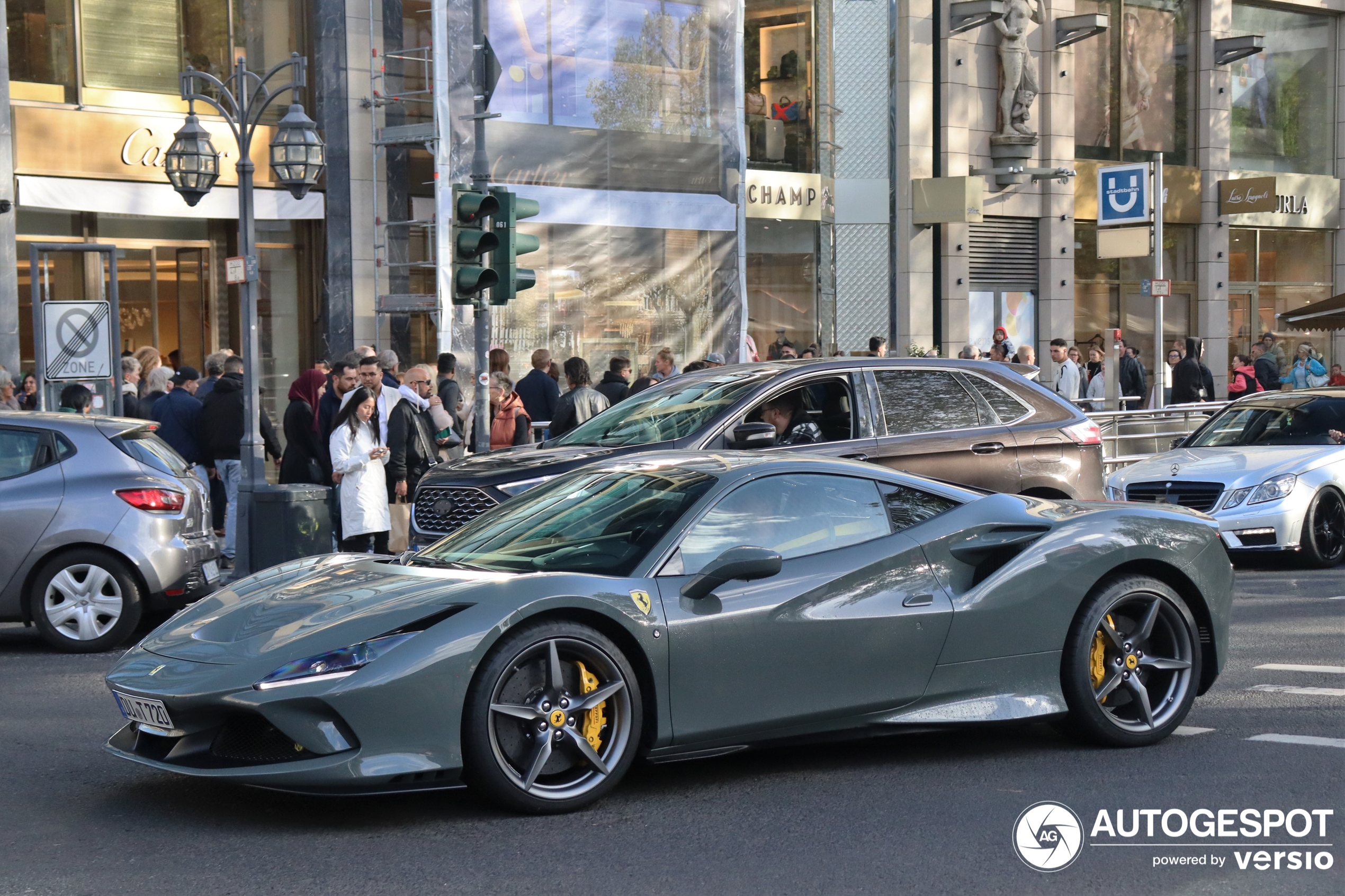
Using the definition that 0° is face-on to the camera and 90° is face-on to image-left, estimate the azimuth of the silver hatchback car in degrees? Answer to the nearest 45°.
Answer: approximately 90°

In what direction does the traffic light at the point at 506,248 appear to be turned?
to the viewer's right

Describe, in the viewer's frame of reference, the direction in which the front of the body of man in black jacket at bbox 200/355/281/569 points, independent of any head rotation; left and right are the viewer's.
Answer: facing away from the viewer

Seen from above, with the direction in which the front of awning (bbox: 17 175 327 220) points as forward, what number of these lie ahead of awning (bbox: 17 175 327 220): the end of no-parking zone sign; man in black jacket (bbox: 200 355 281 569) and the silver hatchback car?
3

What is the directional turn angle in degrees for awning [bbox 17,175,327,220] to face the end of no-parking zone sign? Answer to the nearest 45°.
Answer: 0° — it already faces it

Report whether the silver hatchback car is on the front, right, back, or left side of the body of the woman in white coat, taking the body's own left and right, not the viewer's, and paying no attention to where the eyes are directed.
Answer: right

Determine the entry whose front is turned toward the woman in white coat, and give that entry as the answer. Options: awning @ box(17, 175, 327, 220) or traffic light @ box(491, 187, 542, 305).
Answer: the awning

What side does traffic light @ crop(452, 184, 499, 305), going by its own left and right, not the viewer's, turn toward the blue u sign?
left

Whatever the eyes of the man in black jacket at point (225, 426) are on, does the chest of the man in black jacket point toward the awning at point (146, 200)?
yes
